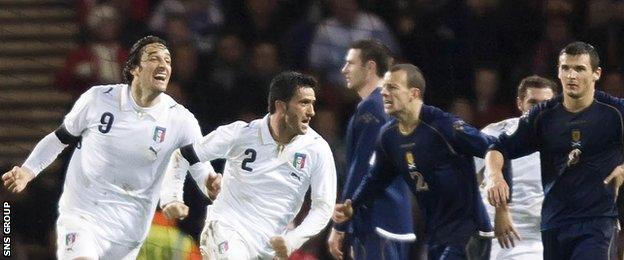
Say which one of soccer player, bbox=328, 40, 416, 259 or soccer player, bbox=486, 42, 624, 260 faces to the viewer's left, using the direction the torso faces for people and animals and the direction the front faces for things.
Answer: soccer player, bbox=328, 40, 416, 259

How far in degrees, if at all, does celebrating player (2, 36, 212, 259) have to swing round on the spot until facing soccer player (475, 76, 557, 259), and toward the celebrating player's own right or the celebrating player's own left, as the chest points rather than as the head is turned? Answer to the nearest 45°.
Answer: approximately 45° to the celebrating player's own left

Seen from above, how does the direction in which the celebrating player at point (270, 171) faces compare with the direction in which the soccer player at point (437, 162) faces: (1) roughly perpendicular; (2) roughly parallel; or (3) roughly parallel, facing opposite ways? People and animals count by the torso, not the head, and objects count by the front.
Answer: roughly perpendicular

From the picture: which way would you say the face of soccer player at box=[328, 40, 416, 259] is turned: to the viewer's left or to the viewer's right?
to the viewer's left

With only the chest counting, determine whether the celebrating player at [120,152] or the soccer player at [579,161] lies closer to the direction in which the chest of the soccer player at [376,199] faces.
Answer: the celebrating player

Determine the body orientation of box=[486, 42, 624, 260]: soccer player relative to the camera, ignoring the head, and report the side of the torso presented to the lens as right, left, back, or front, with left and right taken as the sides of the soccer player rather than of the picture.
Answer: front

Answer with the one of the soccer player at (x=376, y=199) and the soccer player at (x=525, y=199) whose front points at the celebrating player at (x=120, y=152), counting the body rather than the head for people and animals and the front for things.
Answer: the soccer player at (x=376, y=199)

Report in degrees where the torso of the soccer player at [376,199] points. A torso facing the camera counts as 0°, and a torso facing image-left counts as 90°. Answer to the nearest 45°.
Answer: approximately 90°

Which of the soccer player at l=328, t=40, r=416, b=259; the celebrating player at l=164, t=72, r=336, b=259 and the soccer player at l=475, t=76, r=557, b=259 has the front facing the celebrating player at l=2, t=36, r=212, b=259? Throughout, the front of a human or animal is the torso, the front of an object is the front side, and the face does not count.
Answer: the soccer player at l=328, t=40, r=416, b=259

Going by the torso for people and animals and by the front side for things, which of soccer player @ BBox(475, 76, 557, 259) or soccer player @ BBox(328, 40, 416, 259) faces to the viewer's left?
soccer player @ BBox(328, 40, 416, 259)

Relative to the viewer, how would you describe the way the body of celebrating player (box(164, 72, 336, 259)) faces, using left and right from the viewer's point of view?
facing the viewer and to the right of the viewer

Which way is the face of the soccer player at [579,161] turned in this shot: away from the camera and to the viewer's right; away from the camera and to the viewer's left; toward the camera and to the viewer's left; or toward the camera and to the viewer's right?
toward the camera and to the viewer's left
